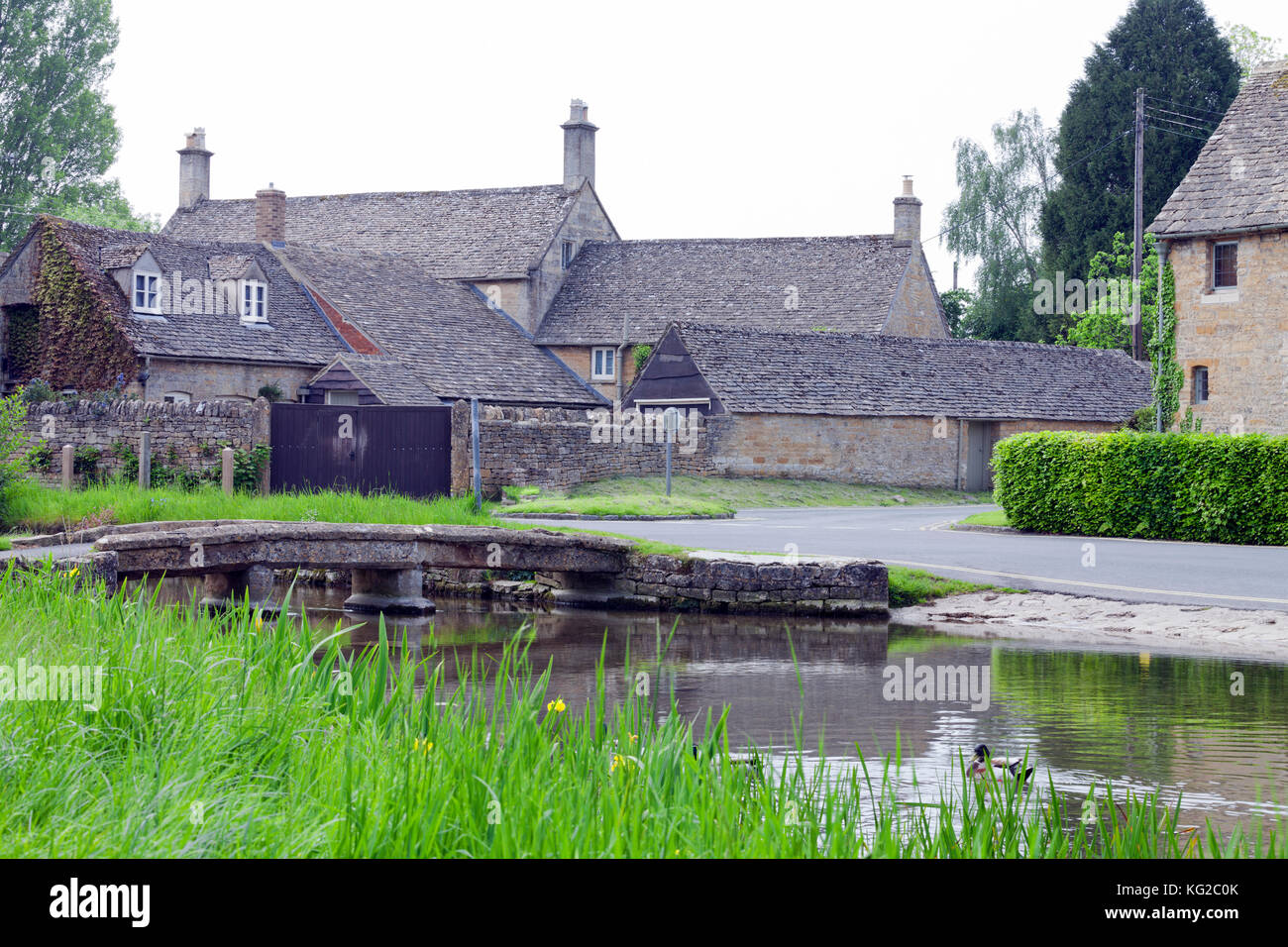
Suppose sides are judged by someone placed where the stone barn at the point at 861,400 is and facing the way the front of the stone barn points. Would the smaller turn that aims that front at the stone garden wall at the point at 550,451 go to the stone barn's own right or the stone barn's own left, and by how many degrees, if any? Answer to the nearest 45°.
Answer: approximately 45° to the stone barn's own right

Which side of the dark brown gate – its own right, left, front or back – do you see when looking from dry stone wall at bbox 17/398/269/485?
right

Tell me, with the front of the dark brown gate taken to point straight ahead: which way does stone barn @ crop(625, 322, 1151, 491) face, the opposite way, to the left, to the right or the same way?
the same way

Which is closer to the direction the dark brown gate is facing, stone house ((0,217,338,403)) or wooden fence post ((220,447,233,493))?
the wooden fence post

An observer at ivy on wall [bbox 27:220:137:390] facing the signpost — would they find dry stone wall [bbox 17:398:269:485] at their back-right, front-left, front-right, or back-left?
front-right

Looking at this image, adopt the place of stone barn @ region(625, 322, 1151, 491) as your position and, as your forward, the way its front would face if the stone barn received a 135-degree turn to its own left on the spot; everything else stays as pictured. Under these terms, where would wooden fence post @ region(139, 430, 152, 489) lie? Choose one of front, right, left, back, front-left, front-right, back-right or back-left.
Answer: back

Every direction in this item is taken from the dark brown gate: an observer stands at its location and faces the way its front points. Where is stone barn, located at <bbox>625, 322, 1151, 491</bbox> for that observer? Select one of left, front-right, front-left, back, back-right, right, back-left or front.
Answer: back-left

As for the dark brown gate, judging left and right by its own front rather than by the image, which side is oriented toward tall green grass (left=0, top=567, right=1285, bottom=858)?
front

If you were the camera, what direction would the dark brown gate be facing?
facing the viewer

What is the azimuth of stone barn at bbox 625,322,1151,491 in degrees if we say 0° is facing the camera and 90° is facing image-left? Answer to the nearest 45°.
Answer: approximately 0°

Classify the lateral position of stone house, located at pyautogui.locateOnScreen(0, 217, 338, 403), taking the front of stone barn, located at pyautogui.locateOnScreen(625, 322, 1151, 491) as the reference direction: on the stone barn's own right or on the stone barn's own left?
on the stone barn's own right

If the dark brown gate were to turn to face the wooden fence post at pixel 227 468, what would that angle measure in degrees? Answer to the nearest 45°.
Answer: approximately 45° to its right

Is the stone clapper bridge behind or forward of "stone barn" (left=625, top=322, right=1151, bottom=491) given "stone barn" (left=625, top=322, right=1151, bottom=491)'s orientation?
forward

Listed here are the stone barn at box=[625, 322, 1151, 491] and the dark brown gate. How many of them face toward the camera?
2

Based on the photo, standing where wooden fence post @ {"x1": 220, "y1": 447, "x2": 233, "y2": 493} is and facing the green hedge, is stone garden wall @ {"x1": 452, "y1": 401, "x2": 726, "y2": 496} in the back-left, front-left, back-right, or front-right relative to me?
front-left

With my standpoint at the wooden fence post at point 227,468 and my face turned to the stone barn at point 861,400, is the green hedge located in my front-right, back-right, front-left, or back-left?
front-right
